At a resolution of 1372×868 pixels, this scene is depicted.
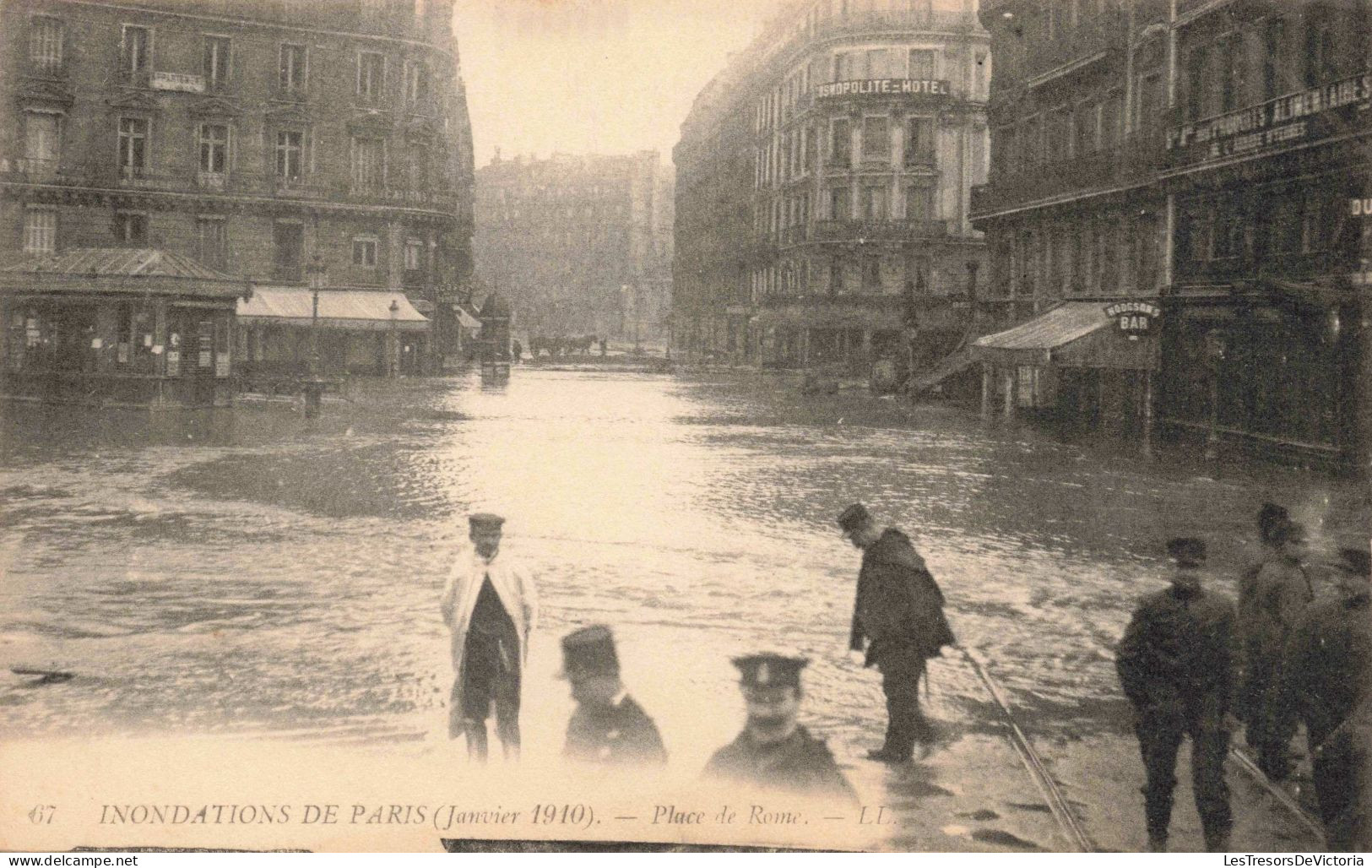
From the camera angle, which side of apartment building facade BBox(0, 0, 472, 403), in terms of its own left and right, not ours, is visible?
front

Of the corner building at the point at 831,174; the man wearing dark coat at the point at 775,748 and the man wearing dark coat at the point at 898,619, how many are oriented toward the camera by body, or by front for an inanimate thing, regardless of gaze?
2

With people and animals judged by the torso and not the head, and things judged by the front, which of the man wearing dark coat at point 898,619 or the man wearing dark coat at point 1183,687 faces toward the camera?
the man wearing dark coat at point 1183,687

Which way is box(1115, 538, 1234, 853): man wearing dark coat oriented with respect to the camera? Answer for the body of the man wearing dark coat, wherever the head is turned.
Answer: toward the camera

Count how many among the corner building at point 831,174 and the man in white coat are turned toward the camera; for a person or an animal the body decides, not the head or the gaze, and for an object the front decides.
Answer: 2

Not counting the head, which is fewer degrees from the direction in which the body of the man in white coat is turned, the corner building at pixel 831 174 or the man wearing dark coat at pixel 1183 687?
the man wearing dark coat

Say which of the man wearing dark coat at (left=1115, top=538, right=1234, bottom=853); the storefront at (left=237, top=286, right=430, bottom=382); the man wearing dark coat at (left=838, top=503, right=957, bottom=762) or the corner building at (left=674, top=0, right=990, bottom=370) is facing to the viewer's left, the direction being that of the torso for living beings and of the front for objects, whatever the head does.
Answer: the man wearing dark coat at (left=838, top=503, right=957, bottom=762)

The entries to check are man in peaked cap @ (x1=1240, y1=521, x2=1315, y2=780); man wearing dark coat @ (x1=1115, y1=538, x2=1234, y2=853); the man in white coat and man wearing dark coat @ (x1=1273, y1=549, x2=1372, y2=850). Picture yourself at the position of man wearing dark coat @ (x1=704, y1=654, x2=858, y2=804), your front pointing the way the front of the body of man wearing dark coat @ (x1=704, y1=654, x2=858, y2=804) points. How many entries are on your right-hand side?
1

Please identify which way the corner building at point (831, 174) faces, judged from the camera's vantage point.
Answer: facing the viewer

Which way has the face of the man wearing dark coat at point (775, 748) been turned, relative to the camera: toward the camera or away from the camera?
toward the camera

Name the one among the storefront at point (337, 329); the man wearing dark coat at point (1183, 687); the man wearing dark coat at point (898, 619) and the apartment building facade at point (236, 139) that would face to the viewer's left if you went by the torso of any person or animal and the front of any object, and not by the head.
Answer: the man wearing dark coat at point (898, 619)

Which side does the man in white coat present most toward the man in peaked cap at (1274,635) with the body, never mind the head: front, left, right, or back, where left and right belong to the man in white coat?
left

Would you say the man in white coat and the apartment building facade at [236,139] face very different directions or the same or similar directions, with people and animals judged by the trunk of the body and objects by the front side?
same or similar directions

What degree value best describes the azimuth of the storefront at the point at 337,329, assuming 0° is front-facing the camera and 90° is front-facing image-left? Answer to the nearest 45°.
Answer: approximately 0°

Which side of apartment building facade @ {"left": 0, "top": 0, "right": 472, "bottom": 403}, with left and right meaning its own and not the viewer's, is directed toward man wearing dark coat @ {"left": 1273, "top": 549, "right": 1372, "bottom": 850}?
front

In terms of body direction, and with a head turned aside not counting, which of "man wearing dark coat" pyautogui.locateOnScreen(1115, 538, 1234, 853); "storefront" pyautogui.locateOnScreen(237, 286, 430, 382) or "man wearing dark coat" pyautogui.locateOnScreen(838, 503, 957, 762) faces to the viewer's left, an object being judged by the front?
"man wearing dark coat" pyautogui.locateOnScreen(838, 503, 957, 762)

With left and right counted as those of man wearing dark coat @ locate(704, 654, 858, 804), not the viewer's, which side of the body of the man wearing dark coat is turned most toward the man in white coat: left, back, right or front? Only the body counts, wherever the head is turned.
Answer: back
